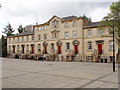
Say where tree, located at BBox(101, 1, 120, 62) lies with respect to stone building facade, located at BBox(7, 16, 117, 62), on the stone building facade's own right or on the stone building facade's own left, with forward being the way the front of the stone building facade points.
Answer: on the stone building facade's own left

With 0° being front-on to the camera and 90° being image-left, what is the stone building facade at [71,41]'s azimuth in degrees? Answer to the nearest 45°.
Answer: approximately 45°
